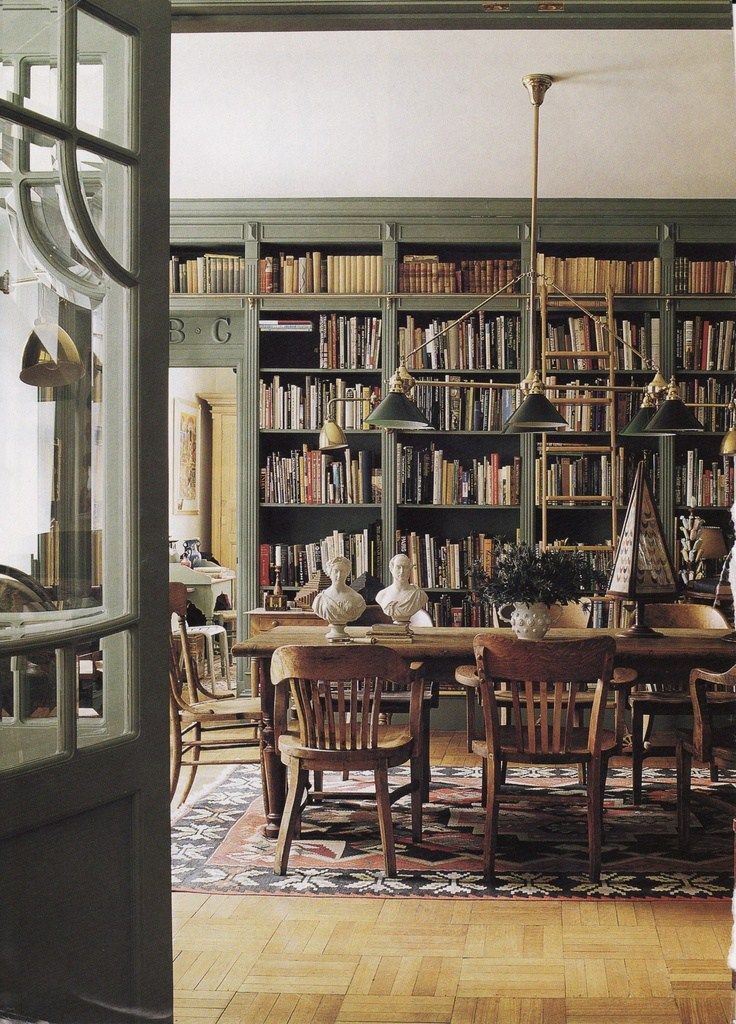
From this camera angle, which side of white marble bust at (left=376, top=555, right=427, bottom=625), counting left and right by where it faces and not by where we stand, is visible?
front

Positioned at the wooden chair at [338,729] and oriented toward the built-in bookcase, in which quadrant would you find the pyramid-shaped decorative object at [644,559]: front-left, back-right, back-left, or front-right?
front-right

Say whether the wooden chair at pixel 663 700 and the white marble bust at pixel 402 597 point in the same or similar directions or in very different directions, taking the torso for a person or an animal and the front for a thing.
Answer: same or similar directions

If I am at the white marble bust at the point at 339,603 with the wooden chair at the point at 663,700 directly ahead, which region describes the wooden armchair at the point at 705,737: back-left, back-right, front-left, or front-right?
front-right

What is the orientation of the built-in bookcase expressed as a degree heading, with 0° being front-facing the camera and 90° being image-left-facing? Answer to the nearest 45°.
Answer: approximately 0°

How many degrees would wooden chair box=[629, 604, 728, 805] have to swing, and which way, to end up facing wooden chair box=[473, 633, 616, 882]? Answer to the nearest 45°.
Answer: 0° — it already faces it

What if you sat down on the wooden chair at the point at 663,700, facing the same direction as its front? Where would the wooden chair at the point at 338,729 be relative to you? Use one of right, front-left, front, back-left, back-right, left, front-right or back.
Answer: front-right

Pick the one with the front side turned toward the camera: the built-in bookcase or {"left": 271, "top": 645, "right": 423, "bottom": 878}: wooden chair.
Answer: the built-in bookcase

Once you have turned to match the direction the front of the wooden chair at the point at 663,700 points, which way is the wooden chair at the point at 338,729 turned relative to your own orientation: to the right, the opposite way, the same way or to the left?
the opposite way

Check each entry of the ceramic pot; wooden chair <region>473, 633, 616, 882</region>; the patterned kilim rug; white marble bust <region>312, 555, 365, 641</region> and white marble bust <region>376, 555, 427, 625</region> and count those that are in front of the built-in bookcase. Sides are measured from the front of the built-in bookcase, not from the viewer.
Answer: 5

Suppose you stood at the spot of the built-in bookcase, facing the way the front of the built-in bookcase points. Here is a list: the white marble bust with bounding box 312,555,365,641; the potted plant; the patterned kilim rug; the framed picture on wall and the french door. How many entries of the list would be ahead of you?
4

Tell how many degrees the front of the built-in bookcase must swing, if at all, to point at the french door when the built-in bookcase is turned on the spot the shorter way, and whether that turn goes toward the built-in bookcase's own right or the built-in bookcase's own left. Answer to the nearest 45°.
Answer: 0° — it already faces it

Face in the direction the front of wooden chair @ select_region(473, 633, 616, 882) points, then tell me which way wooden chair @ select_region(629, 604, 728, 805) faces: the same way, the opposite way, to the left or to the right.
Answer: the opposite way

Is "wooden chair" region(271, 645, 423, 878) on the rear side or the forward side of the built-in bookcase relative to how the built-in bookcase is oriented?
on the forward side

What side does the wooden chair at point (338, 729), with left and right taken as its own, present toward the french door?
back

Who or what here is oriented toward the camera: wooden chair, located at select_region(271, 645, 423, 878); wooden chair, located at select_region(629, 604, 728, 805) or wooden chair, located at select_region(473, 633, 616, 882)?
wooden chair, located at select_region(629, 604, 728, 805)

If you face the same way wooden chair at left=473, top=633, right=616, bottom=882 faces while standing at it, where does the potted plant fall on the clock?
The potted plant is roughly at 12 o'clock from the wooden chair.

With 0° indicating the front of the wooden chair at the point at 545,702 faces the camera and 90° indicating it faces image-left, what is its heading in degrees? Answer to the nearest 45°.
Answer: approximately 180°

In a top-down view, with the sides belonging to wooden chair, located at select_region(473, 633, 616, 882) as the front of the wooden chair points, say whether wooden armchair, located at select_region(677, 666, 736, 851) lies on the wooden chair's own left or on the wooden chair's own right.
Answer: on the wooden chair's own right

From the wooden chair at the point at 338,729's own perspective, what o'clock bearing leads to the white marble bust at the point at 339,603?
The white marble bust is roughly at 12 o'clock from the wooden chair.

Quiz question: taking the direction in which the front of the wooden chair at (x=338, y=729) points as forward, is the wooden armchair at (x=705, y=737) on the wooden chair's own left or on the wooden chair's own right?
on the wooden chair's own right

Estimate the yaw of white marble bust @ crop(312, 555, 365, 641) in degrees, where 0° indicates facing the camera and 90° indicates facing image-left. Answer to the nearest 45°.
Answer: approximately 0°
